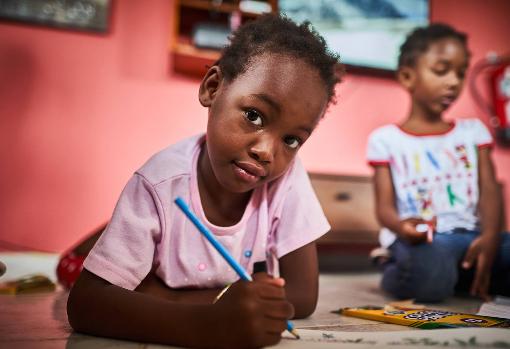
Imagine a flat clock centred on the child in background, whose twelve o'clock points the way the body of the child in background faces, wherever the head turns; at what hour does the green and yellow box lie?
The green and yellow box is roughly at 12 o'clock from the child in background.

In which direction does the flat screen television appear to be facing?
toward the camera

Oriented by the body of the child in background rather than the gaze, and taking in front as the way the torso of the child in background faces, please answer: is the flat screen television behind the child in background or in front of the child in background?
behind

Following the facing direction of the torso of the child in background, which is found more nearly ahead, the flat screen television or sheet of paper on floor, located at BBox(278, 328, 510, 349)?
the sheet of paper on floor

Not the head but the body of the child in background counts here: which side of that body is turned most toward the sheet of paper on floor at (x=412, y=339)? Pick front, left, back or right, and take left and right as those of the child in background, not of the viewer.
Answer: front

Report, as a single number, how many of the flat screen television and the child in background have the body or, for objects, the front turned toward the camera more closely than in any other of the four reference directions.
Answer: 2

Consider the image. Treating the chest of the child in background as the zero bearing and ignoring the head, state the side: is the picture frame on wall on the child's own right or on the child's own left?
on the child's own right

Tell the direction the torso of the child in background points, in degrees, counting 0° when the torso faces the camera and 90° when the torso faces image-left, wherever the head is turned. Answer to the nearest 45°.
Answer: approximately 0°

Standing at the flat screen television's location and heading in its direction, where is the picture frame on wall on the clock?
The picture frame on wall is roughly at 2 o'clock from the flat screen television.

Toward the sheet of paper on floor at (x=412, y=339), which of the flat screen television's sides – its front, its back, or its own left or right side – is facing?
front
